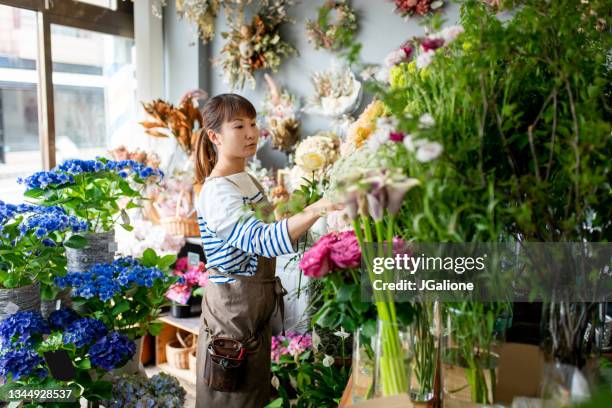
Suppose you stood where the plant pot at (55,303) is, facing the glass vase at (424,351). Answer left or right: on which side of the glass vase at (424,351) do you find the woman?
left

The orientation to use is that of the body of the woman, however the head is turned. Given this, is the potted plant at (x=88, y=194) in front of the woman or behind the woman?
behind

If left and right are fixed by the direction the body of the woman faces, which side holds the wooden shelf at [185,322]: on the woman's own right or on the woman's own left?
on the woman's own left

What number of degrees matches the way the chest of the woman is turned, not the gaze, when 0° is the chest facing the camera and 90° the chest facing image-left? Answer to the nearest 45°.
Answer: approximately 270°

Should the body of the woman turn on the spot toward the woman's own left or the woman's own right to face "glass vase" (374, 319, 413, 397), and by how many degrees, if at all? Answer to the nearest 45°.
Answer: approximately 90° to the woman's own right

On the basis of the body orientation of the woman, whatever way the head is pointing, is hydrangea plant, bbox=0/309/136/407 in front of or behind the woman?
behind

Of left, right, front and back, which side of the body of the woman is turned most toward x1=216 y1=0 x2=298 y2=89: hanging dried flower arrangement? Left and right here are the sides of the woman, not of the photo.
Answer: left

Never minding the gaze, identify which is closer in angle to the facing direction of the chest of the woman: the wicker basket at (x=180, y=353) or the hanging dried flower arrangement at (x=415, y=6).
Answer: the hanging dried flower arrangement

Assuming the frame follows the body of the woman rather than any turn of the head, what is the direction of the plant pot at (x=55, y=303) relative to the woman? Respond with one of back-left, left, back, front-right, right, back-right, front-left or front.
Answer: back
